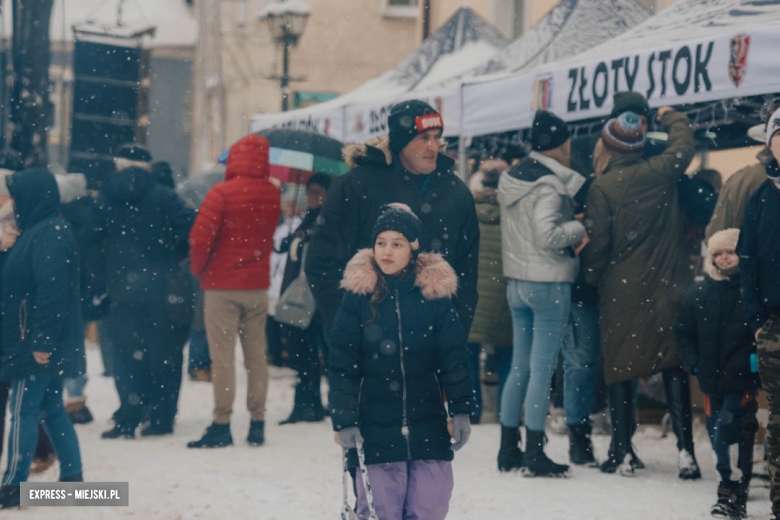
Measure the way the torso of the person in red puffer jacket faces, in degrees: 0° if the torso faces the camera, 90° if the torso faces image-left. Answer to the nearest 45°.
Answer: approximately 135°

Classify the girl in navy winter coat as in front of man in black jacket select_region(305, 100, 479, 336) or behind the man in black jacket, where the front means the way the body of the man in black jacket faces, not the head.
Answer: in front

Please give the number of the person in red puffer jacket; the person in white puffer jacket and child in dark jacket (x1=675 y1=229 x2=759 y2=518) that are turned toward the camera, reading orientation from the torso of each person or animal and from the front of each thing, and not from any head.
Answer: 1

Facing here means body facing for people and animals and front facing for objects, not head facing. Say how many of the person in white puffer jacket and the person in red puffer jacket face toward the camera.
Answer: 0

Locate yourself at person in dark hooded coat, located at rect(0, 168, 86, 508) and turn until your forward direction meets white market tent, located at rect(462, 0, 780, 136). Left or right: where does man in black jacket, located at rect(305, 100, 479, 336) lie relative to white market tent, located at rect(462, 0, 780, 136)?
right

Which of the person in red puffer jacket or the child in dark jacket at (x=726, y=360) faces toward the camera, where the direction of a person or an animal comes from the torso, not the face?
the child in dark jacket

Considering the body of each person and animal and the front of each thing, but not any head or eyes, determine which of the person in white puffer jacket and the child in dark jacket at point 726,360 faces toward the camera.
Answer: the child in dark jacket

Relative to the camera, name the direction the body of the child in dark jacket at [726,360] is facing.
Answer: toward the camera

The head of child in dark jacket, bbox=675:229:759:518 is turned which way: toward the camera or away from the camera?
toward the camera

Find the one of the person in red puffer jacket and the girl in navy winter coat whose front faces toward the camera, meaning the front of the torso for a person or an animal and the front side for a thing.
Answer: the girl in navy winter coat

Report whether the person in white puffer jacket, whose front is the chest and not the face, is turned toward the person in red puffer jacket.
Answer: no

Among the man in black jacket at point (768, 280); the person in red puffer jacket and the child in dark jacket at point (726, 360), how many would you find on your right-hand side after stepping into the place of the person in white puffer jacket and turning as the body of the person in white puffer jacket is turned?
2

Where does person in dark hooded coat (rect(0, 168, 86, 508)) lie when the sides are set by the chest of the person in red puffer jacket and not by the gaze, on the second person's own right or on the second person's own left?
on the second person's own left

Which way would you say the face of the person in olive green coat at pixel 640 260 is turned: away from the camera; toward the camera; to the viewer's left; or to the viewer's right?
away from the camera

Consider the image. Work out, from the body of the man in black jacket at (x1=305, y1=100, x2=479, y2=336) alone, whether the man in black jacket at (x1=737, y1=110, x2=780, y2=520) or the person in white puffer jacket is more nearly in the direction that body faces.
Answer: the man in black jacket

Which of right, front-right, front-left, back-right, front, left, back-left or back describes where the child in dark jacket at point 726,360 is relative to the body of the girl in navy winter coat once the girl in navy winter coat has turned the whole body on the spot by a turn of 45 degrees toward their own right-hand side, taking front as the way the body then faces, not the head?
back

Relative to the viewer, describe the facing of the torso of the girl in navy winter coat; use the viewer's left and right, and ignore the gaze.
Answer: facing the viewer

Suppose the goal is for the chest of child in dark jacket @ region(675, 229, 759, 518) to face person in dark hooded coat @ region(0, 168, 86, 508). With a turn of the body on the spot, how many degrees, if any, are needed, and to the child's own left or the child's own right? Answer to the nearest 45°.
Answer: approximately 90° to the child's own right
